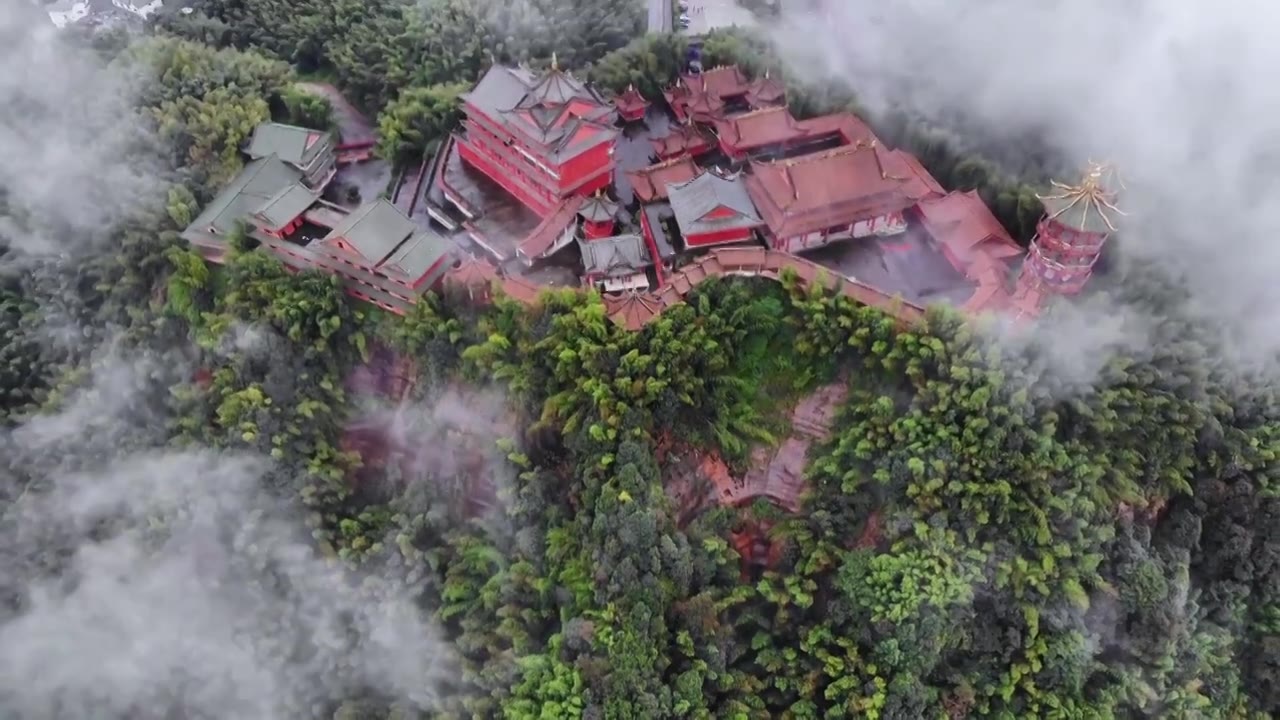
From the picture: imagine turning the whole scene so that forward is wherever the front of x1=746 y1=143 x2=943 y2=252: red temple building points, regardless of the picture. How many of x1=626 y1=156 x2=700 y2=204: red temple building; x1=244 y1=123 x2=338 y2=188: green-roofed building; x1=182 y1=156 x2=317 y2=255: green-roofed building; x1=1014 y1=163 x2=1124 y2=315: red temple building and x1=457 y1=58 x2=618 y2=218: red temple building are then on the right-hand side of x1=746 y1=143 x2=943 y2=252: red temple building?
4

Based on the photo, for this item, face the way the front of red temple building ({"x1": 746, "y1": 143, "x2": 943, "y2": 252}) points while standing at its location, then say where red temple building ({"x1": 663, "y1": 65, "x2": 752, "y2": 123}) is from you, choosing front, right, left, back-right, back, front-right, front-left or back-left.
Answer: back-right

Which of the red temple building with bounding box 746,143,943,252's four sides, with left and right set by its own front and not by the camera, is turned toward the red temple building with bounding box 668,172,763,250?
right

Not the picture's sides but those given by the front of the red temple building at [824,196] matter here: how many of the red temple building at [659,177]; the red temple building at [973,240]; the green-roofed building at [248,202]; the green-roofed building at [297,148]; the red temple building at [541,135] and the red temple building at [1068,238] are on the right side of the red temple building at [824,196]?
4

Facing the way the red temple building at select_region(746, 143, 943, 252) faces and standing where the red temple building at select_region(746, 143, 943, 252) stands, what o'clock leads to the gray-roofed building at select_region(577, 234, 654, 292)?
The gray-roofed building is roughly at 2 o'clock from the red temple building.

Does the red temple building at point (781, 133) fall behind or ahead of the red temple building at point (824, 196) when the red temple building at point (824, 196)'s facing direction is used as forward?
behind

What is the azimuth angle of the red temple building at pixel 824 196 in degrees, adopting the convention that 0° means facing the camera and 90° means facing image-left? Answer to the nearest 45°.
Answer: approximately 0°

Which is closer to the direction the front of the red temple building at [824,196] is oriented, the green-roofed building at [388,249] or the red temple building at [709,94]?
the green-roofed building

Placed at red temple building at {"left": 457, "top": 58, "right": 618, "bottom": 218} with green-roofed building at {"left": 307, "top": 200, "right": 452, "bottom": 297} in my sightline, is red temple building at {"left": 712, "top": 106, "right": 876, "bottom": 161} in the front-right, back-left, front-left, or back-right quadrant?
back-left

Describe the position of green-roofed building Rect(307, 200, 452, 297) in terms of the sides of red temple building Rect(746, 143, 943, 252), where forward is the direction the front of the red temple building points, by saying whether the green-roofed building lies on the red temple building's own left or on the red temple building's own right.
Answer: on the red temple building's own right

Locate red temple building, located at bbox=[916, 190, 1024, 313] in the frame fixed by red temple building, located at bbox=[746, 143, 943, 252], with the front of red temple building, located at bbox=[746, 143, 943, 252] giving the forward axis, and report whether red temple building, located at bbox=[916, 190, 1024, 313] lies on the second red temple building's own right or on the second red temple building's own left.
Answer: on the second red temple building's own left

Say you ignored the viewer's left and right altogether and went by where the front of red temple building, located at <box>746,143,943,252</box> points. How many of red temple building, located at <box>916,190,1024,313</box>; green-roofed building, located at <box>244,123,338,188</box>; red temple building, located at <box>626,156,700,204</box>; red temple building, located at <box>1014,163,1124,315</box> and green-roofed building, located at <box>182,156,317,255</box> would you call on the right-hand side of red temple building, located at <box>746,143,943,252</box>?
3

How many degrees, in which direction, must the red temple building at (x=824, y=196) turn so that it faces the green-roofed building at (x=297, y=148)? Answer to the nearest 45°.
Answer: approximately 90° to its right

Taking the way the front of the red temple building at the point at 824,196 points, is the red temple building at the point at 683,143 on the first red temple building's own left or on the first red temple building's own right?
on the first red temple building's own right

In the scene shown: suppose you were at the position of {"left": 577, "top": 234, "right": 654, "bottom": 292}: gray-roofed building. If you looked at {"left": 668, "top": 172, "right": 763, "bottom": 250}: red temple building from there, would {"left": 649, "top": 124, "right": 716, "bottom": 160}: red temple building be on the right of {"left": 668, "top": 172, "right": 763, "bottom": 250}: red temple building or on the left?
left

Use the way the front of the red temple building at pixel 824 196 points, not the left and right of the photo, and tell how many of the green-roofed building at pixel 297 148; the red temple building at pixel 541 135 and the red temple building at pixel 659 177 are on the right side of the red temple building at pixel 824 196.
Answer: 3

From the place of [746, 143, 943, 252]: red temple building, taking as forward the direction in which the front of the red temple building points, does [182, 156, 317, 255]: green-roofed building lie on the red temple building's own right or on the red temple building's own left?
on the red temple building's own right

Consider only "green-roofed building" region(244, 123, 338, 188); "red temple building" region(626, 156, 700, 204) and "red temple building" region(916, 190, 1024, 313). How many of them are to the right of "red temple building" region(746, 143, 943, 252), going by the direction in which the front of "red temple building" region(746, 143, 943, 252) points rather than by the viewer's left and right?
2
